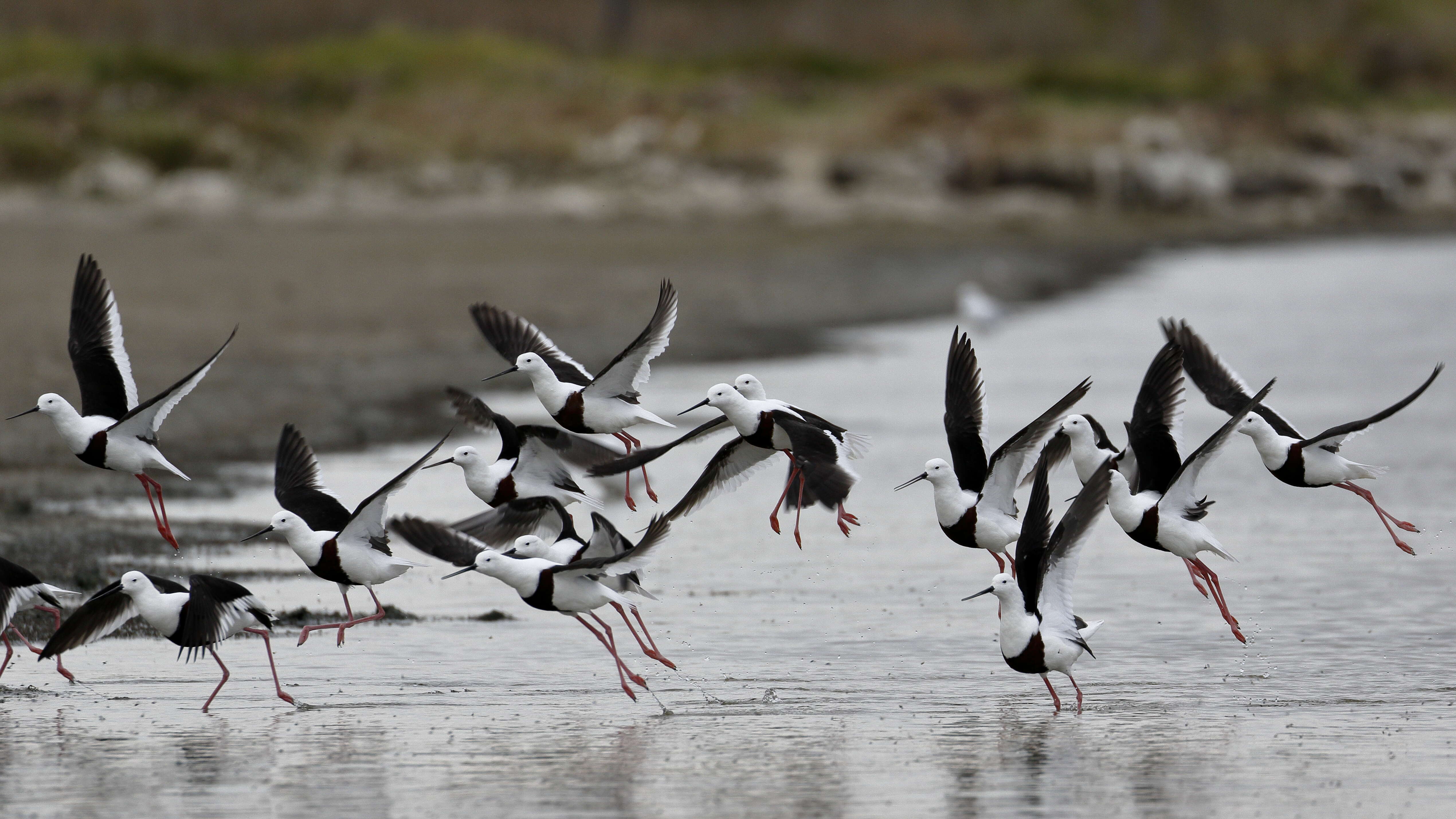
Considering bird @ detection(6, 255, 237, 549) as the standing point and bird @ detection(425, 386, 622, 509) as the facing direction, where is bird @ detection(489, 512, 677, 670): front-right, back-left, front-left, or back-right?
front-right

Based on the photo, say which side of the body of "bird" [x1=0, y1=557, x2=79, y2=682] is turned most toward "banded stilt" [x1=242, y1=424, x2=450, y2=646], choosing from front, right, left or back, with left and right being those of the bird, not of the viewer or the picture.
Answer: back

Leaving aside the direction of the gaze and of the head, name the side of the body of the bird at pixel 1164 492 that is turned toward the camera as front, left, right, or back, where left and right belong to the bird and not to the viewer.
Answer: left

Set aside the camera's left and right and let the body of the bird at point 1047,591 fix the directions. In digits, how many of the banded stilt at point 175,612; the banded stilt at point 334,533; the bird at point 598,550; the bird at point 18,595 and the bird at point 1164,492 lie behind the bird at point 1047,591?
1

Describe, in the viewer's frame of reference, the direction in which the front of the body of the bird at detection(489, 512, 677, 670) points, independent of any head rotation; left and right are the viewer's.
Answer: facing to the left of the viewer

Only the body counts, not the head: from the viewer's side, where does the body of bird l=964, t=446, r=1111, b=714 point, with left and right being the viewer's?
facing the viewer and to the left of the viewer

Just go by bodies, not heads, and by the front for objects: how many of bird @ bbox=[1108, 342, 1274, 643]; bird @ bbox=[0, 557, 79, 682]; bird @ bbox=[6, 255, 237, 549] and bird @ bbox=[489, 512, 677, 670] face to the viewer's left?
4

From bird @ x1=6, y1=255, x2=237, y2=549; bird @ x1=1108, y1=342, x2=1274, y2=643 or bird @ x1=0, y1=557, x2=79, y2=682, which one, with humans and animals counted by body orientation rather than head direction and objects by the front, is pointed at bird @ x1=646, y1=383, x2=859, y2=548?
bird @ x1=1108, y1=342, x2=1274, y2=643

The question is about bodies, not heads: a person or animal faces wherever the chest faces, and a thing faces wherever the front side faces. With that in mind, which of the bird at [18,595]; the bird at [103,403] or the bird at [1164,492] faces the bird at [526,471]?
the bird at [1164,492]

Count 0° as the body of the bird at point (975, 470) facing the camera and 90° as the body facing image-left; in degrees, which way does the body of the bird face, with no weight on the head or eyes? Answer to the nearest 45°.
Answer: approximately 45°

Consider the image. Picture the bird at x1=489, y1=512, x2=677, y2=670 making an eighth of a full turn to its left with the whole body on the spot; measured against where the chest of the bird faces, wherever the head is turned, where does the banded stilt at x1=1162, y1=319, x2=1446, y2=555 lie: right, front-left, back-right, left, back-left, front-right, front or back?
back-left

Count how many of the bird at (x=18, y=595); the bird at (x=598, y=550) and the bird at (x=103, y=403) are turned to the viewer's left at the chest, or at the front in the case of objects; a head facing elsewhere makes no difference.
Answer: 3

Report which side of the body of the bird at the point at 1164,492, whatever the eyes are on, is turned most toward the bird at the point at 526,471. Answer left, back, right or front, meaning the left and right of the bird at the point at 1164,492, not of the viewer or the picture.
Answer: front

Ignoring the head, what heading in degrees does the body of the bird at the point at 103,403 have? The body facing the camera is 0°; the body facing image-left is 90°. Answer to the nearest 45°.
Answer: approximately 90°

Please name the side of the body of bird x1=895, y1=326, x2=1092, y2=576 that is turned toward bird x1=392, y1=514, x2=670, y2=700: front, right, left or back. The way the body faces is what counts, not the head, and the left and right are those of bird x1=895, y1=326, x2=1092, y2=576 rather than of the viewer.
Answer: front

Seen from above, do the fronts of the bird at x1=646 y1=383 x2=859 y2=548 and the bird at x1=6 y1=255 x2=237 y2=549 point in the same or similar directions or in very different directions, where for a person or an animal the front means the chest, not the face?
same or similar directions

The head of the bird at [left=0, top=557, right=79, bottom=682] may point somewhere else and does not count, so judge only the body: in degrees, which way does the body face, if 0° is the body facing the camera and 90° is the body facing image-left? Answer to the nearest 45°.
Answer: approximately 90°

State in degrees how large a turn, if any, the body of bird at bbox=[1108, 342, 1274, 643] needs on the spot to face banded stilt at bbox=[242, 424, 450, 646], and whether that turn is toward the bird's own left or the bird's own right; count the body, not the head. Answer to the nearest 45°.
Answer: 0° — it already faces it
